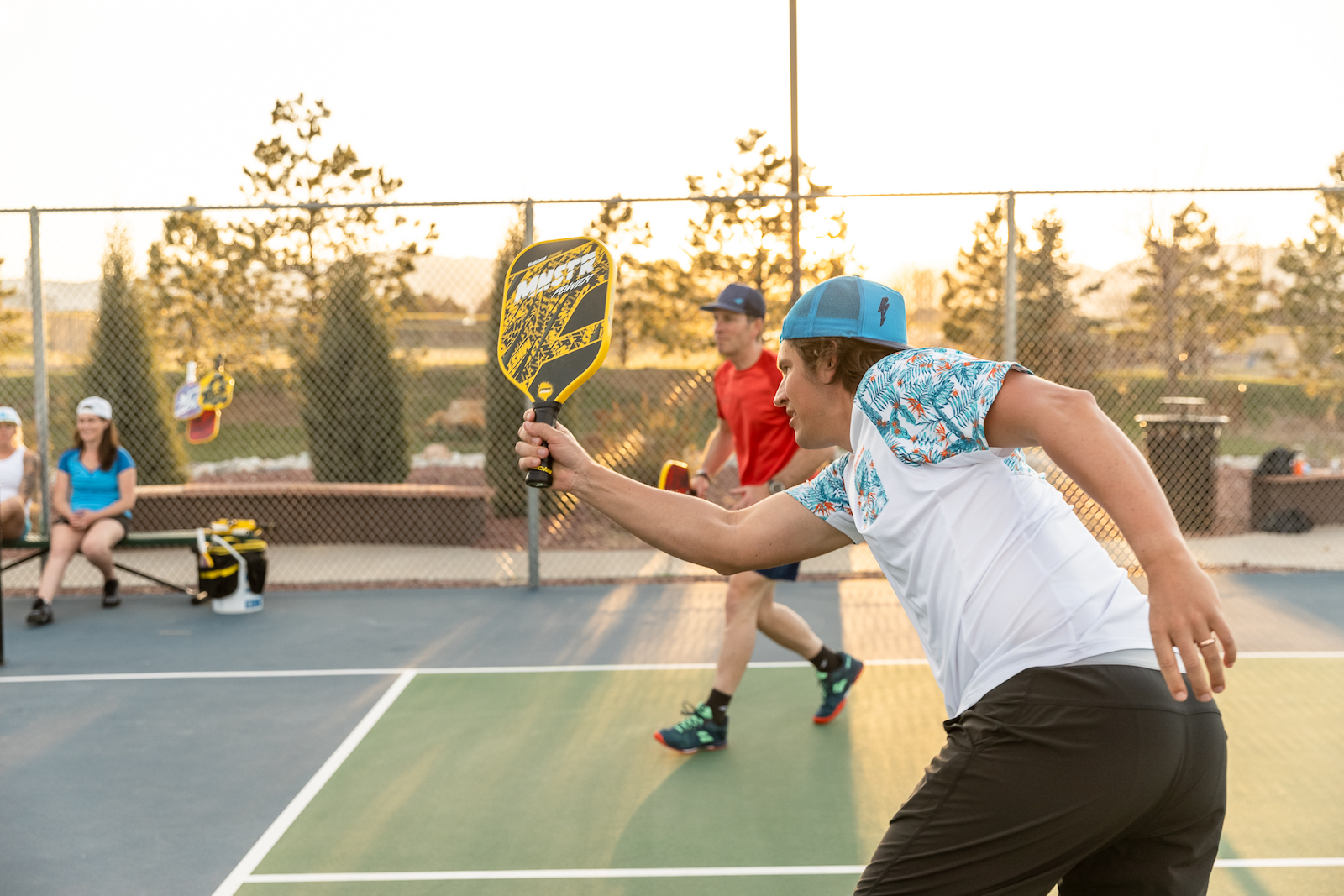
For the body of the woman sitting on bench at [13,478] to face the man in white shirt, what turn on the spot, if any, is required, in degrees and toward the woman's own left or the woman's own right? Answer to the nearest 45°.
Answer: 0° — they already face them

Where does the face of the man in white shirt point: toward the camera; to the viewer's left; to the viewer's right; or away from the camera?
to the viewer's left

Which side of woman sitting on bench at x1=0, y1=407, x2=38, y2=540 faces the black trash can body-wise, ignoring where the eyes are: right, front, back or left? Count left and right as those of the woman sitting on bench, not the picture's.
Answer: left

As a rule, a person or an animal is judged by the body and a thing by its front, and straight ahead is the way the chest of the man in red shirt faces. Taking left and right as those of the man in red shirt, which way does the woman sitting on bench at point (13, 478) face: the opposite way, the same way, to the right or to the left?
to the left

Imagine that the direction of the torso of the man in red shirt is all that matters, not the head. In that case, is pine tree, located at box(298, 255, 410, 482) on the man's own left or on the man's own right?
on the man's own right

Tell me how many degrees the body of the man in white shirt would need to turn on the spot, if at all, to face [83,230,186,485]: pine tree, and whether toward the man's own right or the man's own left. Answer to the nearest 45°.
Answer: approximately 45° to the man's own right

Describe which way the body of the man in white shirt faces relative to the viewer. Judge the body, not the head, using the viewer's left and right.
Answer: facing to the left of the viewer
